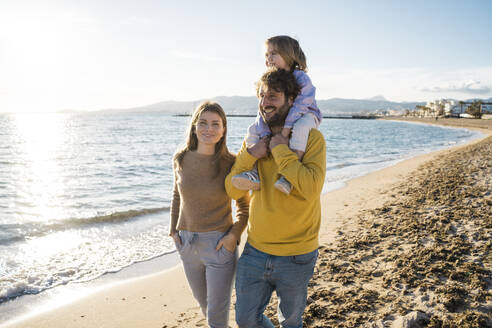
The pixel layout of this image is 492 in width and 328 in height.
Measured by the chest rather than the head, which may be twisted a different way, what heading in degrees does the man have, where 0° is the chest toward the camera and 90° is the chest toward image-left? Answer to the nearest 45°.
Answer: approximately 45°

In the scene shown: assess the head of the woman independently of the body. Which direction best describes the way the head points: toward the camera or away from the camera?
toward the camera

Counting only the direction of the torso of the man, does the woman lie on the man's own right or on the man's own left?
on the man's own right

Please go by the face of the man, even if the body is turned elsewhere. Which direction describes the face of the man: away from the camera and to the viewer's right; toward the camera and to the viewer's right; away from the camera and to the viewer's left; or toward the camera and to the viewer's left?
toward the camera and to the viewer's left
